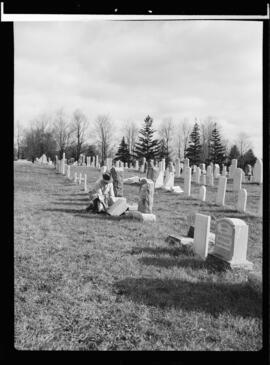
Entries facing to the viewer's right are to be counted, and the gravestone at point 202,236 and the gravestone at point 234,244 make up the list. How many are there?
0

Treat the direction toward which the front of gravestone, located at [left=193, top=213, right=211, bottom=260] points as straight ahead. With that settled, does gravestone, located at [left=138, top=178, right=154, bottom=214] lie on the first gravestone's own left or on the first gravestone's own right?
on the first gravestone's own right

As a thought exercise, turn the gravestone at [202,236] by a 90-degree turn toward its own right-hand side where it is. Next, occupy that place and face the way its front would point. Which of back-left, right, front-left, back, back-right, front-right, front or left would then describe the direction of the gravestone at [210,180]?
front-right

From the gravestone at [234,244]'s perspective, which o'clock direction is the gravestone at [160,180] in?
the gravestone at [160,180] is roughly at 4 o'clock from the gravestone at [234,244].

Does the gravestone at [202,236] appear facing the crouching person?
no

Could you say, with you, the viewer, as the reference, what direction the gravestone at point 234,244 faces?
facing the viewer and to the left of the viewer

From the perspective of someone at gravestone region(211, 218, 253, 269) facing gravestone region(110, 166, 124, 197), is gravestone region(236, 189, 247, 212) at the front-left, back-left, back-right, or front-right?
front-right

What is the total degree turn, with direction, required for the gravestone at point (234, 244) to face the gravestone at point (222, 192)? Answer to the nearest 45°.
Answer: approximately 135° to its right

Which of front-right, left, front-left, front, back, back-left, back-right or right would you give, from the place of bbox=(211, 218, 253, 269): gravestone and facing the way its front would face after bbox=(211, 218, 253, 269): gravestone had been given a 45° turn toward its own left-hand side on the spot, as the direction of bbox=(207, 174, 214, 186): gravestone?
back

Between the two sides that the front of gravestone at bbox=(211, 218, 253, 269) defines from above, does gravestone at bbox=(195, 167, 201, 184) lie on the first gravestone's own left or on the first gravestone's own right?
on the first gravestone's own right

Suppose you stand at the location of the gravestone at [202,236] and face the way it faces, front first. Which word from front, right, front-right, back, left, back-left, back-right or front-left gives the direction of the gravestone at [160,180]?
back-right

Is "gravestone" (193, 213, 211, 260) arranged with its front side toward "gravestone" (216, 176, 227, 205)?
no

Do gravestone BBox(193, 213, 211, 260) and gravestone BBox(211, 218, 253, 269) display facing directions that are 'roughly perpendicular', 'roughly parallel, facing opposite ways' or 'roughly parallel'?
roughly parallel

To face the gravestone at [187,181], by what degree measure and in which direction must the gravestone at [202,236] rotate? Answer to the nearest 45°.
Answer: approximately 135° to its right

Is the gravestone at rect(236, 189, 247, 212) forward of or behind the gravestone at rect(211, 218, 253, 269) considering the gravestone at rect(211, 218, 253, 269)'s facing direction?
behind

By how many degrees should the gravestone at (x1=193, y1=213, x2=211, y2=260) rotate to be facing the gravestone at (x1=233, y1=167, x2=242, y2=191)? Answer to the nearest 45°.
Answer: approximately 135° to its right

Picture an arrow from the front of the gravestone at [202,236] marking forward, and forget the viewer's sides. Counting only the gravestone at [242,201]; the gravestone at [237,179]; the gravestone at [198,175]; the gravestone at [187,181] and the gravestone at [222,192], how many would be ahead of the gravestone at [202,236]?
0

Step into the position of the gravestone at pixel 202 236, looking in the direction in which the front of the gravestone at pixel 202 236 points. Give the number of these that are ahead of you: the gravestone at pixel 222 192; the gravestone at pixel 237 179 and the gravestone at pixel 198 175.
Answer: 0
